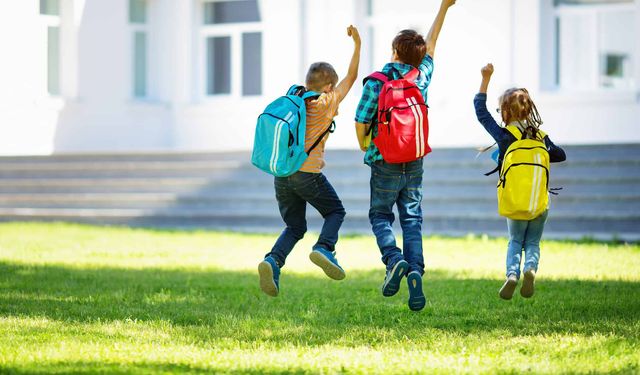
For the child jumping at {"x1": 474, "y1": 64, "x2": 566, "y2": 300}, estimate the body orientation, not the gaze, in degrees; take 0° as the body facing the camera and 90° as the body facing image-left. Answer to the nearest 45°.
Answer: approximately 180°

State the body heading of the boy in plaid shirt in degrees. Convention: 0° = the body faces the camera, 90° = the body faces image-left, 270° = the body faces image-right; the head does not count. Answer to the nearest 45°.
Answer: approximately 180°

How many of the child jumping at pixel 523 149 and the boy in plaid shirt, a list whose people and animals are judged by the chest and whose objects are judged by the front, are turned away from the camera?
2

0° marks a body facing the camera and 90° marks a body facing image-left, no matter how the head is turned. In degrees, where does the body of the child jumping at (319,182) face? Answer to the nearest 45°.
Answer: approximately 225°

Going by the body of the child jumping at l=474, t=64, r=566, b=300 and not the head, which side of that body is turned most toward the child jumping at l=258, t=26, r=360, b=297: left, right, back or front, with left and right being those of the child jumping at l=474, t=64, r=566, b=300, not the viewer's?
left

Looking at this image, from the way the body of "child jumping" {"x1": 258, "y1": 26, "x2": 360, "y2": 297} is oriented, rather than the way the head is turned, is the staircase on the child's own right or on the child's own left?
on the child's own left
